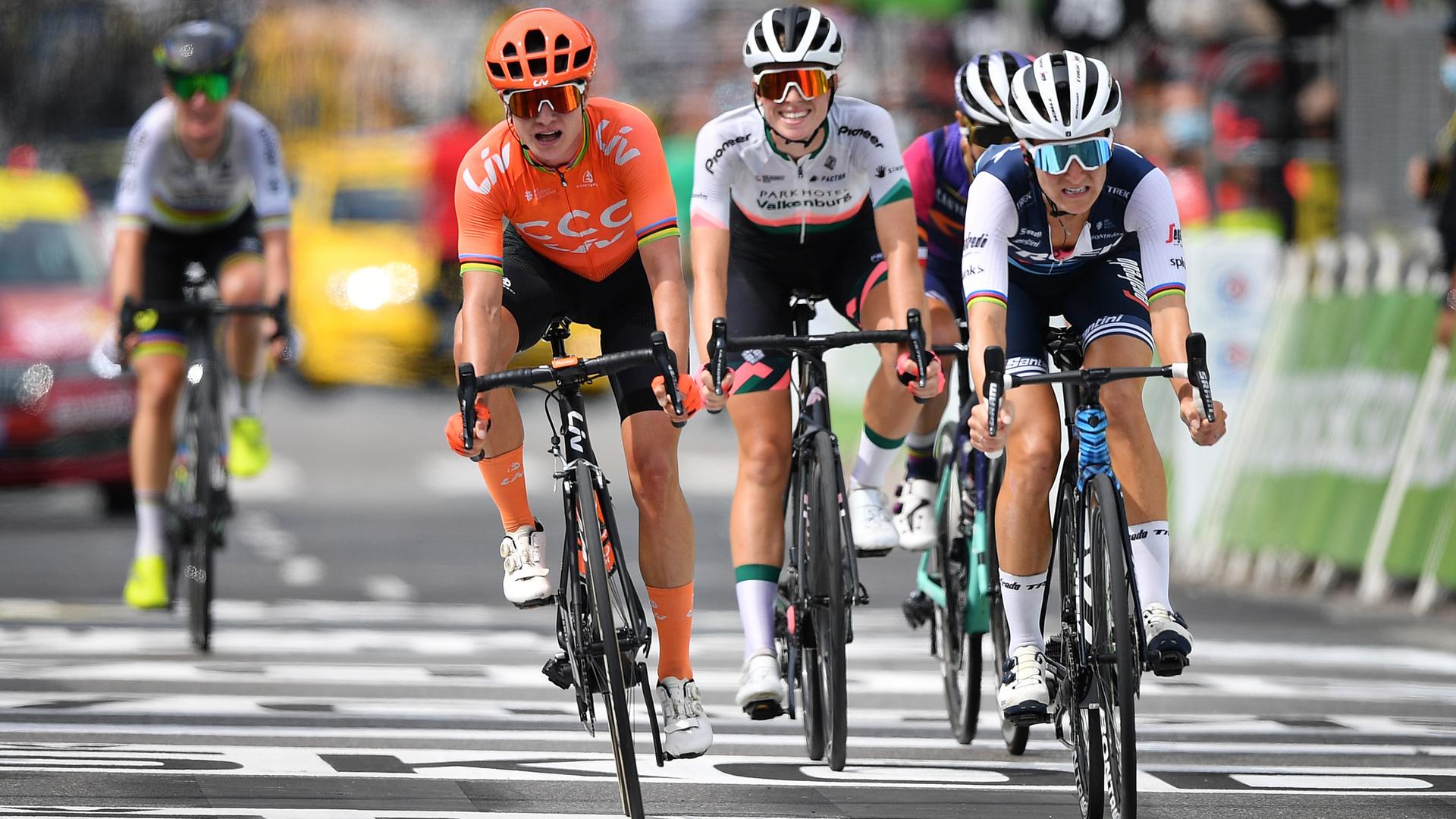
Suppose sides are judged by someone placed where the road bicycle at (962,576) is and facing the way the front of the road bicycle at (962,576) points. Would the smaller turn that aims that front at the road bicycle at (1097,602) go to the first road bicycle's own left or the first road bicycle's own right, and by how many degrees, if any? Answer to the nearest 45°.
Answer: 0° — it already faces it

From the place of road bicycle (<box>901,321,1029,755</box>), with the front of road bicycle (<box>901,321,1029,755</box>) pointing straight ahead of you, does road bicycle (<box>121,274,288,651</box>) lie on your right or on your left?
on your right

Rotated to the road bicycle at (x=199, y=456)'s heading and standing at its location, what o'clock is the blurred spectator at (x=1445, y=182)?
The blurred spectator is roughly at 9 o'clock from the road bicycle.

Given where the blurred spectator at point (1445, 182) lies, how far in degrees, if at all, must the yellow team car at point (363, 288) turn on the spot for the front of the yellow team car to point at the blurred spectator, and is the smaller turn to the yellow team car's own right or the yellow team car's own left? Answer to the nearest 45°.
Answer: approximately 45° to the yellow team car's own left

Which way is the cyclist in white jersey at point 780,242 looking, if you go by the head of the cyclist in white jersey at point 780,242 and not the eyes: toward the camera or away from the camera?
toward the camera

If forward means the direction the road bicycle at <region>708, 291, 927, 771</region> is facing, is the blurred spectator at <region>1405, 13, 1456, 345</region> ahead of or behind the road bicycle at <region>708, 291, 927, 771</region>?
behind

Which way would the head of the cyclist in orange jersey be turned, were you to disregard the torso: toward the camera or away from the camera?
toward the camera

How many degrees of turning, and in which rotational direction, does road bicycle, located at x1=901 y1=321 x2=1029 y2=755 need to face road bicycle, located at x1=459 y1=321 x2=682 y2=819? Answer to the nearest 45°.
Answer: approximately 45° to its right

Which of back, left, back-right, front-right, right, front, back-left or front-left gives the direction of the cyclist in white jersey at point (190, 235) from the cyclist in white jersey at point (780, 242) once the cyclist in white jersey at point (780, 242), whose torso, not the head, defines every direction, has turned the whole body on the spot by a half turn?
front-left

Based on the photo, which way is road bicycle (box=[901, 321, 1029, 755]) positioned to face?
toward the camera

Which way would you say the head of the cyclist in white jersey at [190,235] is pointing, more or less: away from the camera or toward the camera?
toward the camera

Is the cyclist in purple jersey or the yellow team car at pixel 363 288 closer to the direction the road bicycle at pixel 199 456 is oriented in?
the cyclist in purple jersey

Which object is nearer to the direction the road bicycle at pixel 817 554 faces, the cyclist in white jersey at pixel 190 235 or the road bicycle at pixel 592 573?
the road bicycle

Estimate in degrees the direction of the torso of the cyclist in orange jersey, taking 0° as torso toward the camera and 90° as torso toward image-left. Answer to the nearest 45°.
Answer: approximately 0°
